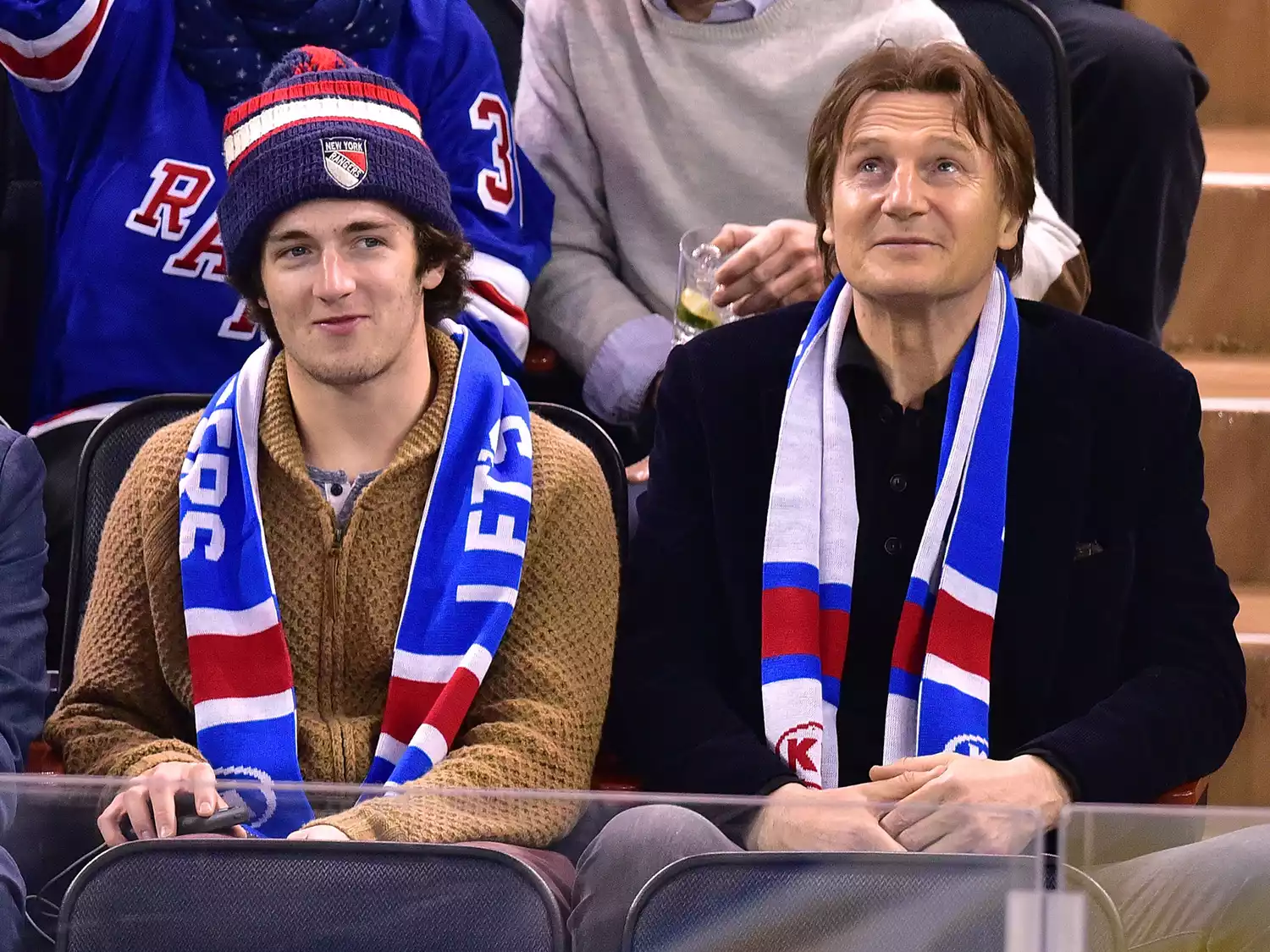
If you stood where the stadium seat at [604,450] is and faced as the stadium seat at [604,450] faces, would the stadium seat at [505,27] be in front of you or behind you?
behind

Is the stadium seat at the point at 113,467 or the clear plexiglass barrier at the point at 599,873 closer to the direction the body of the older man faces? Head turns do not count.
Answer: the clear plexiglass barrier

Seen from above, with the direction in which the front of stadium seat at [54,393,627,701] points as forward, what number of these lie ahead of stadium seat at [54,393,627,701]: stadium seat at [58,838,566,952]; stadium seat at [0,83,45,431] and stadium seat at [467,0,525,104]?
1

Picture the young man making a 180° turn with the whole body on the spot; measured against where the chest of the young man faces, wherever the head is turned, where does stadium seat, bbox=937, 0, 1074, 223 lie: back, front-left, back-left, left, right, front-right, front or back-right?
front-right

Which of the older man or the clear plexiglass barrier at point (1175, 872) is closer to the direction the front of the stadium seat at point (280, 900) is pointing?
the clear plexiglass barrier

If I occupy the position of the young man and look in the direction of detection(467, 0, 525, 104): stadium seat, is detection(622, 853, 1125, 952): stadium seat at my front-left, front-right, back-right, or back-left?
back-right

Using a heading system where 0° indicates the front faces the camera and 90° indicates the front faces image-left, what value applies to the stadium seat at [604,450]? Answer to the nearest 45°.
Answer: approximately 0°

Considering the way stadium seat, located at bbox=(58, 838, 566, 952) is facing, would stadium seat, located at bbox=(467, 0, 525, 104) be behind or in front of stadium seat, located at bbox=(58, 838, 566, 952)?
behind

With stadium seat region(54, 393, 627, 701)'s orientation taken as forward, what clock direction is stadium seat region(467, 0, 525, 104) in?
stadium seat region(467, 0, 525, 104) is roughly at 7 o'clock from stadium seat region(54, 393, 627, 701).

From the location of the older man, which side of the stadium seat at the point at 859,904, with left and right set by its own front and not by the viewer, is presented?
back
